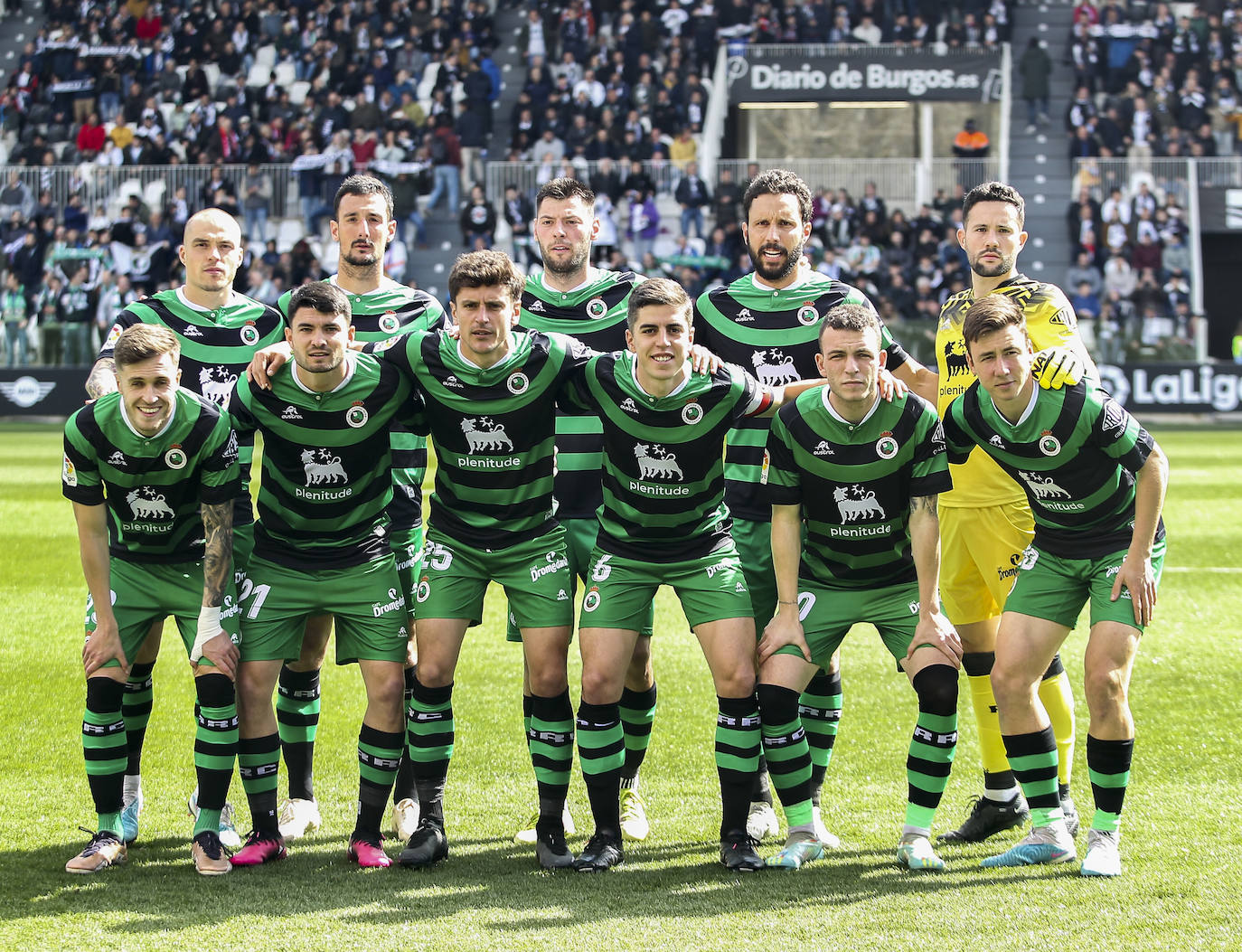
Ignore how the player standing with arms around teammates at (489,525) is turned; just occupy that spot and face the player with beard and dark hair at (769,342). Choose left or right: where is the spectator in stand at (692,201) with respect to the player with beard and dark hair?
left

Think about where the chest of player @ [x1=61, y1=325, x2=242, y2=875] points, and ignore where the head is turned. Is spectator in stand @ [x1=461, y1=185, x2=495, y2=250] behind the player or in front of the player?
behind

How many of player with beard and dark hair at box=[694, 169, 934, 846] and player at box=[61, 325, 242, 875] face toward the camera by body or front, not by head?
2

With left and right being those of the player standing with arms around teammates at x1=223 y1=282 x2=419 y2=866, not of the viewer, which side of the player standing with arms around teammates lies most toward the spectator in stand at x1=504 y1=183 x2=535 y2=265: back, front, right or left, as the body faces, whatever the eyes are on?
back

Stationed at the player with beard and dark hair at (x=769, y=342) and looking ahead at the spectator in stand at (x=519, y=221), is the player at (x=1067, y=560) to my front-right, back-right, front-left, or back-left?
back-right
